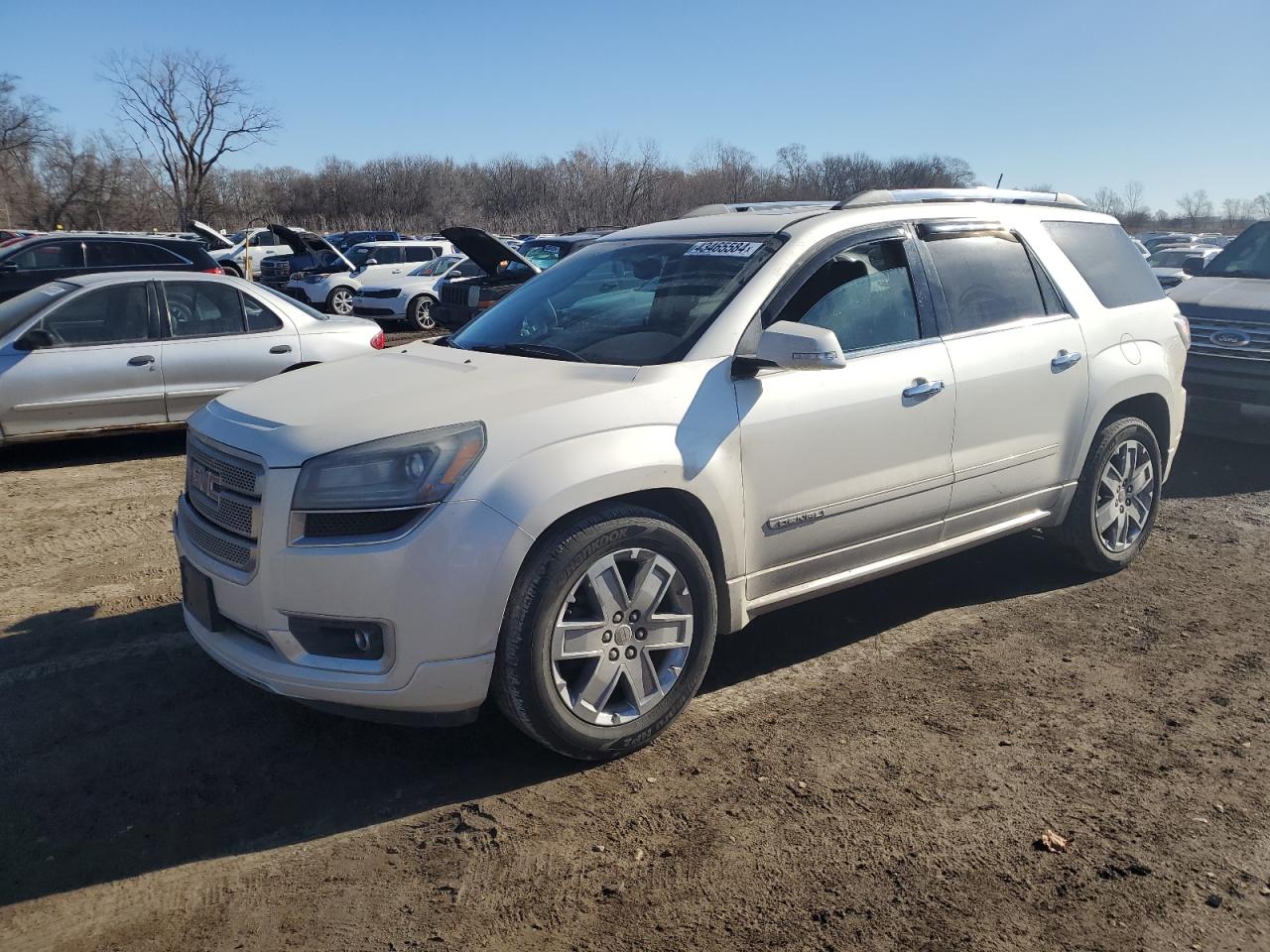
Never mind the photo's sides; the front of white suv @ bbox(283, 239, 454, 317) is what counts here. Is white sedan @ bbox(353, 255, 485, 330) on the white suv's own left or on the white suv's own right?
on the white suv's own left

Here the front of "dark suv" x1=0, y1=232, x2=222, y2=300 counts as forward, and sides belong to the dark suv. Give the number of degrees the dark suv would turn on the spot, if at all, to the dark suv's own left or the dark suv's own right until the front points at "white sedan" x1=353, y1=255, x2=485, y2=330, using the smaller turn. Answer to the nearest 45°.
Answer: approximately 135° to the dark suv's own right

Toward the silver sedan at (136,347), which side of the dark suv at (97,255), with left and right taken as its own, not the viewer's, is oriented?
left

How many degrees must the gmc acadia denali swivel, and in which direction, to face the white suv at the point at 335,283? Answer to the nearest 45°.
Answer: approximately 135° to its right

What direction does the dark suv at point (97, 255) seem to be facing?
to the viewer's left

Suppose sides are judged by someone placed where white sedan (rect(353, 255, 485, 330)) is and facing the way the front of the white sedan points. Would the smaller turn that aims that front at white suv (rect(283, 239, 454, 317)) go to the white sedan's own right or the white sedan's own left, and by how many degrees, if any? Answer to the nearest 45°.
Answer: approximately 90° to the white sedan's own right

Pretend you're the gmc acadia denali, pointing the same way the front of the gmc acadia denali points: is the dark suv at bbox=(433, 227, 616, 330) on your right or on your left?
on your right

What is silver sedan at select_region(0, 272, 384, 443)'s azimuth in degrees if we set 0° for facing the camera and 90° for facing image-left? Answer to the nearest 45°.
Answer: approximately 90°

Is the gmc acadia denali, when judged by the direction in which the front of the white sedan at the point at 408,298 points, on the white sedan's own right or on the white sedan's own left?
on the white sedan's own left

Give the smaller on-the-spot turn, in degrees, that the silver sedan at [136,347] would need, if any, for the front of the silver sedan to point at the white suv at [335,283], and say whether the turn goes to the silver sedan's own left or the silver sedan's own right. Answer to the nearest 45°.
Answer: approximately 90° to the silver sedan's own right

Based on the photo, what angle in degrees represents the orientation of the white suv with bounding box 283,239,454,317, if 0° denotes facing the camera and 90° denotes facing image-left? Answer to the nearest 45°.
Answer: approximately 45°

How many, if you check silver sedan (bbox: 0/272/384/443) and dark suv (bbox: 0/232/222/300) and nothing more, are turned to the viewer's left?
2

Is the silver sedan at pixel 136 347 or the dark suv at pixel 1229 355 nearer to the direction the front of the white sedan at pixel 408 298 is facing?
the silver sedan
